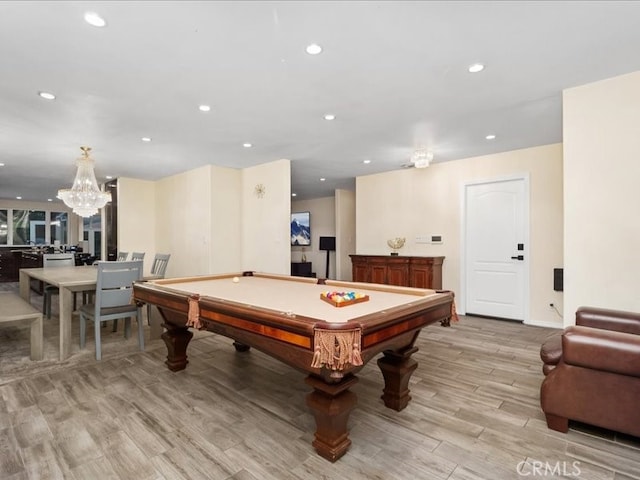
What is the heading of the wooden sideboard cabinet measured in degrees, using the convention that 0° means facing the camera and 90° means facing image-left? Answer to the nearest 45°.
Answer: approximately 45°

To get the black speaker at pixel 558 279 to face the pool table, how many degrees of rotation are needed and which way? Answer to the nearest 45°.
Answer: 0° — it already faces it

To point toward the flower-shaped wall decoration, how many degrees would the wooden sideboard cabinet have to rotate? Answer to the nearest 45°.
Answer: approximately 45° to its right

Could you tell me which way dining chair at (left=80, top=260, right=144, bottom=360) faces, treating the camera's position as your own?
facing away from the viewer and to the left of the viewer

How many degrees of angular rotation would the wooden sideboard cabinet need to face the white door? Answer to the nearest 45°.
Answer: approximately 135° to its left

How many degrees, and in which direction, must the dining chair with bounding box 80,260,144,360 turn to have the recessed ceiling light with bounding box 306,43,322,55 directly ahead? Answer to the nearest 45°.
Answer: approximately 180°
